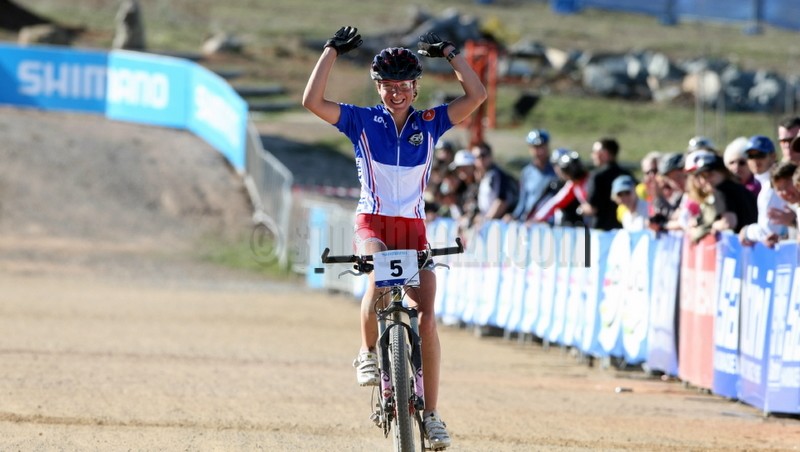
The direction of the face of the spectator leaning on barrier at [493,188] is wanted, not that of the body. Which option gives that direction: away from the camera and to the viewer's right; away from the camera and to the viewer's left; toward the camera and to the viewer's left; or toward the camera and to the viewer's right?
toward the camera and to the viewer's left

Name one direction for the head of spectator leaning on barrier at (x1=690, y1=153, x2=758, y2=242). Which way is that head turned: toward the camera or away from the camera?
toward the camera

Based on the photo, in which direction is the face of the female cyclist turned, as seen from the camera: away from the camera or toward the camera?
toward the camera

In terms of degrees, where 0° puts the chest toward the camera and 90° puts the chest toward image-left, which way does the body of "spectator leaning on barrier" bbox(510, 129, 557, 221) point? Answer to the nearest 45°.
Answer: approximately 45°

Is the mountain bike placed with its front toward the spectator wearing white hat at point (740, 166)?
no

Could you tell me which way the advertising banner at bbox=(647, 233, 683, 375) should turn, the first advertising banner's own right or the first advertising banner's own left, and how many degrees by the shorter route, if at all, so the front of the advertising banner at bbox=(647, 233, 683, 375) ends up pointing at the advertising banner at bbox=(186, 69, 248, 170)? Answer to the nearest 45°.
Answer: approximately 90° to the first advertising banner's own right

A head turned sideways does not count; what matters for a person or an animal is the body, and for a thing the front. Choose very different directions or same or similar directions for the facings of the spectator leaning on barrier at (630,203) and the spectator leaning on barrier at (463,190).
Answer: same or similar directions

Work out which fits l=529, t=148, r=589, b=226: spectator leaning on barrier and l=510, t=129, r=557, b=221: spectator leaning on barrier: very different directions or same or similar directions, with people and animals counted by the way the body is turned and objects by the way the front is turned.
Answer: same or similar directions

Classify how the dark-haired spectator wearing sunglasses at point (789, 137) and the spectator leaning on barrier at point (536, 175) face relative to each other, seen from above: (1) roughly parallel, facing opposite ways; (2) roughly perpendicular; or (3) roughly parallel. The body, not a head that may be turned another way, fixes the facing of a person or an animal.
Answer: roughly parallel

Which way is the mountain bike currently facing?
toward the camera

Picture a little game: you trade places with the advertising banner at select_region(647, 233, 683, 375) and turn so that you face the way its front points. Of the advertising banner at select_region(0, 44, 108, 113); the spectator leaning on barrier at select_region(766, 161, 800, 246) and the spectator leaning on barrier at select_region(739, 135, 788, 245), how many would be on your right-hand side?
1

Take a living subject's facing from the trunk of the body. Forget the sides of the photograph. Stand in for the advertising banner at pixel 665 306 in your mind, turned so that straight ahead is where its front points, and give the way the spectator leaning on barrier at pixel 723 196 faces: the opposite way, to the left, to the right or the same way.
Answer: the same way

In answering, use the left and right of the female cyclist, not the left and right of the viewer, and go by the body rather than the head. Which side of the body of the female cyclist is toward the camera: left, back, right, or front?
front

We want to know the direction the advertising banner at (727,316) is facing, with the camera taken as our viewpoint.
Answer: facing the viewer and to the left of the viewer
